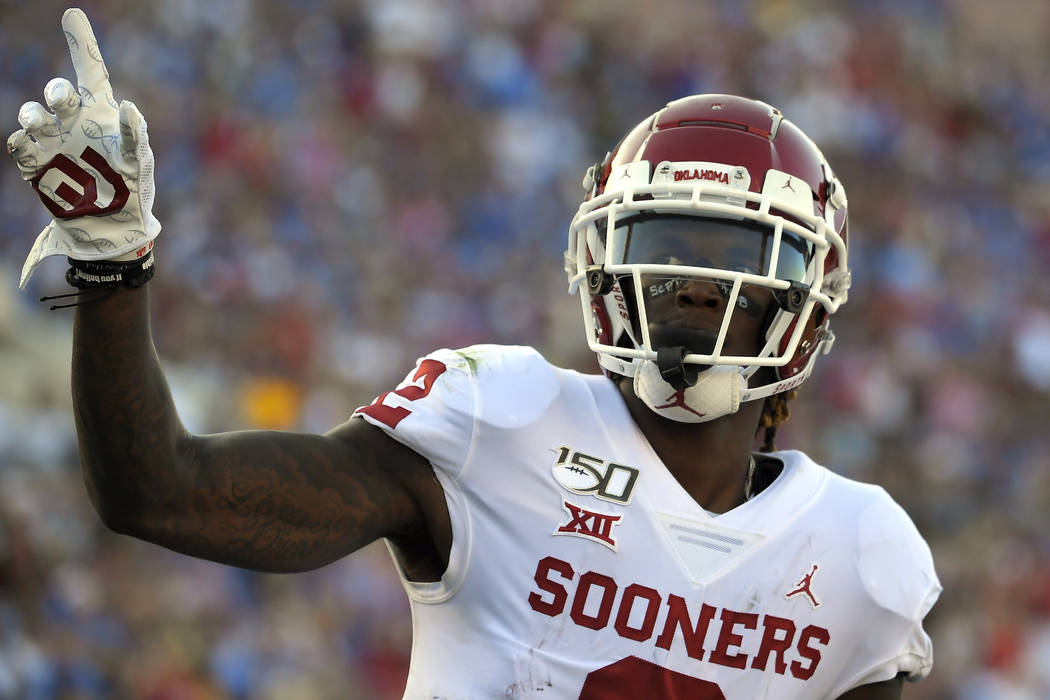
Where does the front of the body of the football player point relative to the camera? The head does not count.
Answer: toward the camera

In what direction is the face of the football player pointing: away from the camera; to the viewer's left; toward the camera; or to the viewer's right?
toward the camera
